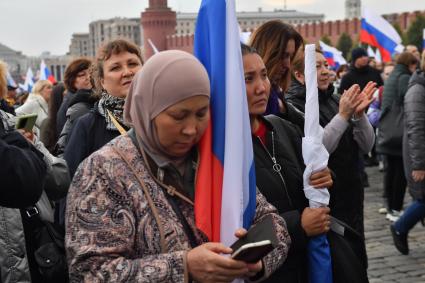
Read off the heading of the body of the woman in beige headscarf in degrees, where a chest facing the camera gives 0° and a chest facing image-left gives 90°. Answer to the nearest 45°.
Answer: approximately 315°

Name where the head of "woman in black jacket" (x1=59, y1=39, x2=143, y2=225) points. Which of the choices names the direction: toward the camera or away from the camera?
toward the camera

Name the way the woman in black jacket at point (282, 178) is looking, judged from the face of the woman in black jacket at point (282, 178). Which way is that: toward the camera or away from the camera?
toward the camera

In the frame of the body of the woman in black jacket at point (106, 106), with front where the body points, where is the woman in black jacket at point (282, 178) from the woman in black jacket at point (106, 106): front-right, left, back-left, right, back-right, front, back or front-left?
front

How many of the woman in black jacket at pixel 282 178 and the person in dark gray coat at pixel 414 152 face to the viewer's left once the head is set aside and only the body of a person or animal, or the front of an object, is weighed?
0

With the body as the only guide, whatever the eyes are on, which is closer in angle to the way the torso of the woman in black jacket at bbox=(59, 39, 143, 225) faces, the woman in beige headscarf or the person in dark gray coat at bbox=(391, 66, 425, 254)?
the woman in beige headscarf

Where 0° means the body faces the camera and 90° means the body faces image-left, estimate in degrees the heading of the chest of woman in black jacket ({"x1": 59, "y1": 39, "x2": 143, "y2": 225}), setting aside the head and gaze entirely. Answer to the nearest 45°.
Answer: approximately 315°

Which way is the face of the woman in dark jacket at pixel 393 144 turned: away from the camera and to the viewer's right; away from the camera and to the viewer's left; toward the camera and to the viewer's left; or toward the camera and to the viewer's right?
away from the camera and to the viewer's right

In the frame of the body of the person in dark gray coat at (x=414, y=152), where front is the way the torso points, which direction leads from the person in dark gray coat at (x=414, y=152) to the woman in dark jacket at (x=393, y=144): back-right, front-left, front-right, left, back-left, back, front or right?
left

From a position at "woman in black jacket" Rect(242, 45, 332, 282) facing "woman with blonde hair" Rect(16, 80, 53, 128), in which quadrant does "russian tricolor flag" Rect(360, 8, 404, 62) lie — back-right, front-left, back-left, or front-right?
front-right
